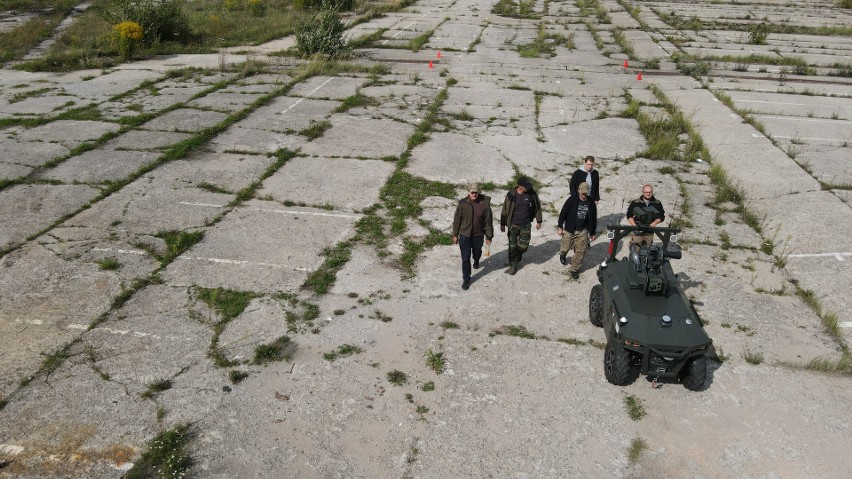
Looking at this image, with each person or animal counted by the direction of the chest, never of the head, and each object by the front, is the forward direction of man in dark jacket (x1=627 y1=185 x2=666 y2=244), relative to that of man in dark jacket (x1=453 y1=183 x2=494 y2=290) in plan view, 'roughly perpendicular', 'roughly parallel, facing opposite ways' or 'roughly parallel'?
roughly parallel

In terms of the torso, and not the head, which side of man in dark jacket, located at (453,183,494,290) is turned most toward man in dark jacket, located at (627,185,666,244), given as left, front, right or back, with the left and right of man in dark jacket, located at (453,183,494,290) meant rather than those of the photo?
left

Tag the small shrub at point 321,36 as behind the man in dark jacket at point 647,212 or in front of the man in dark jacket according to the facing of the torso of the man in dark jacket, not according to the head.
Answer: behind

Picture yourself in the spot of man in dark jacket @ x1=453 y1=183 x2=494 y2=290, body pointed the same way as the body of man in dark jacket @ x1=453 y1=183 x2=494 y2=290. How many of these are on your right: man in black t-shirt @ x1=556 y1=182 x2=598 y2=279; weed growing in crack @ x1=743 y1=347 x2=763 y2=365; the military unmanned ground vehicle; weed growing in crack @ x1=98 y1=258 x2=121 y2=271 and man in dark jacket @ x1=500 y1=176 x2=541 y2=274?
1

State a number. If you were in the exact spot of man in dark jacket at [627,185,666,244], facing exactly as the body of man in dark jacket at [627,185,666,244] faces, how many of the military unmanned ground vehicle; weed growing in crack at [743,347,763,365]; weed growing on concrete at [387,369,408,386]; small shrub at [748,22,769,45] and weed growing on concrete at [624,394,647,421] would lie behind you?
1

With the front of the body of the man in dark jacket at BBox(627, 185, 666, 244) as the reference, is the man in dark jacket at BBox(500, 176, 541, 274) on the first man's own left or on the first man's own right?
on the first man's own right

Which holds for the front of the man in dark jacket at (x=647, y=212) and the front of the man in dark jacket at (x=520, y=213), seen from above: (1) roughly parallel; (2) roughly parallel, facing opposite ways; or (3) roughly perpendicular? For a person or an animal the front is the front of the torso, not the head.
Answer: roughly parallel

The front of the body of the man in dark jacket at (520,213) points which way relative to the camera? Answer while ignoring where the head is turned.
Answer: toward the camera

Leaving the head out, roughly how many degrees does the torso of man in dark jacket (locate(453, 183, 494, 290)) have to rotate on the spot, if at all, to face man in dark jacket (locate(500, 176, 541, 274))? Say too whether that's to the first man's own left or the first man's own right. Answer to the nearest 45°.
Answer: approximately 135° to the first man's own left

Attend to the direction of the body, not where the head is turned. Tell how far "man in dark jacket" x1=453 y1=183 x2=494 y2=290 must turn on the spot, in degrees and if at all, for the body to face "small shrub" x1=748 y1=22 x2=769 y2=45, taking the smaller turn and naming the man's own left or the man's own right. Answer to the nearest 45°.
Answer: approximately 135° to the man's own left

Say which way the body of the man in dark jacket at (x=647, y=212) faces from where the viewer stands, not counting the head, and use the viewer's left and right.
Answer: facing the viewer

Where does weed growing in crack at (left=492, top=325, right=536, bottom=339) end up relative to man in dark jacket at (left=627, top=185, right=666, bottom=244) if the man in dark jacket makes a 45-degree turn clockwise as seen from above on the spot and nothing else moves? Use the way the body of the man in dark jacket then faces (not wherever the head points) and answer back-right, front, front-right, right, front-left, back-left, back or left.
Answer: front

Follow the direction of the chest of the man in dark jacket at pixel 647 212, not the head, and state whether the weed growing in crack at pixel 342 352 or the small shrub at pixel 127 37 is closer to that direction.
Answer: the weed growing in crack

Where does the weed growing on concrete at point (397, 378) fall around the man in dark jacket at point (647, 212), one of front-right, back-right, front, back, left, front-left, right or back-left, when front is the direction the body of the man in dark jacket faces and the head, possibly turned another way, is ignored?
front-right
